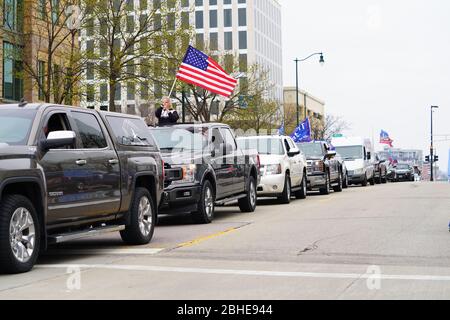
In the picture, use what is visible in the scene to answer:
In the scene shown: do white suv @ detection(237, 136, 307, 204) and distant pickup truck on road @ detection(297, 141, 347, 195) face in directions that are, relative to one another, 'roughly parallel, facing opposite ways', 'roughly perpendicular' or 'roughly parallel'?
roughly parallel

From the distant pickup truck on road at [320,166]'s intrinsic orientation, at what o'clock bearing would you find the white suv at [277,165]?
The white suv is roughly at 11 o'clock from the distant pickup truck on road.

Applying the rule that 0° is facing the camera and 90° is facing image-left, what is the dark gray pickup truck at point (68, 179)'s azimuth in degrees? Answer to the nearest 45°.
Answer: approximately 45°

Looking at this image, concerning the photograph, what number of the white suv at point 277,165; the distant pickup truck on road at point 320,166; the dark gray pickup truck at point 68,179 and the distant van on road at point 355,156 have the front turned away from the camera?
0

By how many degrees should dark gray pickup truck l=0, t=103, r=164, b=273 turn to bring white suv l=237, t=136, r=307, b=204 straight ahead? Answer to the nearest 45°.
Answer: approximately 180°

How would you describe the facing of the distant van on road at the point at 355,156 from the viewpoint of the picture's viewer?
facing the viewer and to the left of the viewer

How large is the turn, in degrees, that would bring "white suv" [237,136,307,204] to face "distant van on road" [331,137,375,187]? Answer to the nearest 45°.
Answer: approximately 135° to its right

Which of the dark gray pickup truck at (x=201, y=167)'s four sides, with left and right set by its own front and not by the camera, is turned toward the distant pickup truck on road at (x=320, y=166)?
back

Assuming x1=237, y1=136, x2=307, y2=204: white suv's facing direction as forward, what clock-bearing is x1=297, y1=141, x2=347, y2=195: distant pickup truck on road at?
The distant pickup truck on road is roughly at 5 o'clock from the white suv.

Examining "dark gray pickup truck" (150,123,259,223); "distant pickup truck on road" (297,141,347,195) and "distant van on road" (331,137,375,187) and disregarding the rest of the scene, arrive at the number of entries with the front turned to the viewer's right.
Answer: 0

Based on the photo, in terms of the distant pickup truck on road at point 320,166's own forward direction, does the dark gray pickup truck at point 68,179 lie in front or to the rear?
in front

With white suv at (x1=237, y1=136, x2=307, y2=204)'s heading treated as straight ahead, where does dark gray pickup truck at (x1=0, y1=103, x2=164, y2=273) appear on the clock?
The dark gray pickup truck is roughly at 11 o'clock from the white suv.

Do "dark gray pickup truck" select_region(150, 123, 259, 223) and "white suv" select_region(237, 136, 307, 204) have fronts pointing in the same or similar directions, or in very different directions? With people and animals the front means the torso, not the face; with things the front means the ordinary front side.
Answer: same or similar directions

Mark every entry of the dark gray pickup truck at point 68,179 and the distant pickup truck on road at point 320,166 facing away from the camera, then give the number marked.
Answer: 0

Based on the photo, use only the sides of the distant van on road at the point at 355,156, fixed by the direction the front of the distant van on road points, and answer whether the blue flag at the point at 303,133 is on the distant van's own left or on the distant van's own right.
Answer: on the distant van's own right

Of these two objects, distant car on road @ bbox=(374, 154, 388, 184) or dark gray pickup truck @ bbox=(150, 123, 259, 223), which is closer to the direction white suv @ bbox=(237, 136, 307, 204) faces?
the dark gray pickup truck

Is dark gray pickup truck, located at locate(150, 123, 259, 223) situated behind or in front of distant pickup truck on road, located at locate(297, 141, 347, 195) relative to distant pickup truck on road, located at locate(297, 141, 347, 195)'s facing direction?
in front

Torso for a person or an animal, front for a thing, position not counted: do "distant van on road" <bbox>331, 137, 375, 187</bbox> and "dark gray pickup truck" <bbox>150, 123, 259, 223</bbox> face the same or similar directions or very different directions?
same or similar directions

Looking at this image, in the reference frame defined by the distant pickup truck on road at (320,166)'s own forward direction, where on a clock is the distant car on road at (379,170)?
the distant car on road at (379,170) is roughly at 5 o'clock from the distant pickup truck on road at (320,166).
